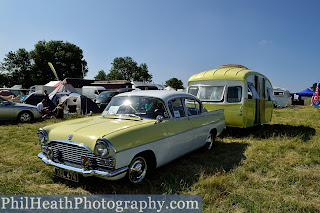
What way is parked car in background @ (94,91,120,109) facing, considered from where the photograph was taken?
facing the viewer and to the left of the viewer

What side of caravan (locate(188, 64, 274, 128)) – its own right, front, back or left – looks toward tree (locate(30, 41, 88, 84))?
right

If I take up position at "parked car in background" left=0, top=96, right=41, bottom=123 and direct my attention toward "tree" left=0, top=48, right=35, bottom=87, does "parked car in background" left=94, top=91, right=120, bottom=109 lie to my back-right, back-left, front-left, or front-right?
front-right

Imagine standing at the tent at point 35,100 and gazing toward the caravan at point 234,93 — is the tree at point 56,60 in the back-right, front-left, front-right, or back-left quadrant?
back-left

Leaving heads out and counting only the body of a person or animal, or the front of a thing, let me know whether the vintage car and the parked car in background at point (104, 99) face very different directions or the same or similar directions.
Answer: same or similar directions

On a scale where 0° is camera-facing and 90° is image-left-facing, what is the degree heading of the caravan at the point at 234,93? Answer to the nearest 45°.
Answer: approximately 45°

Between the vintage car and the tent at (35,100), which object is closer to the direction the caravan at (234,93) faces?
the vintage car

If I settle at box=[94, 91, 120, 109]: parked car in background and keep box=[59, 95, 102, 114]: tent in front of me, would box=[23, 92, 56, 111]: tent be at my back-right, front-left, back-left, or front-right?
front-right

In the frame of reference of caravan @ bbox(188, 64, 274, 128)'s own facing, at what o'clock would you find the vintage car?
The vintage car is roughly at 11 o'clock from the caravan.
